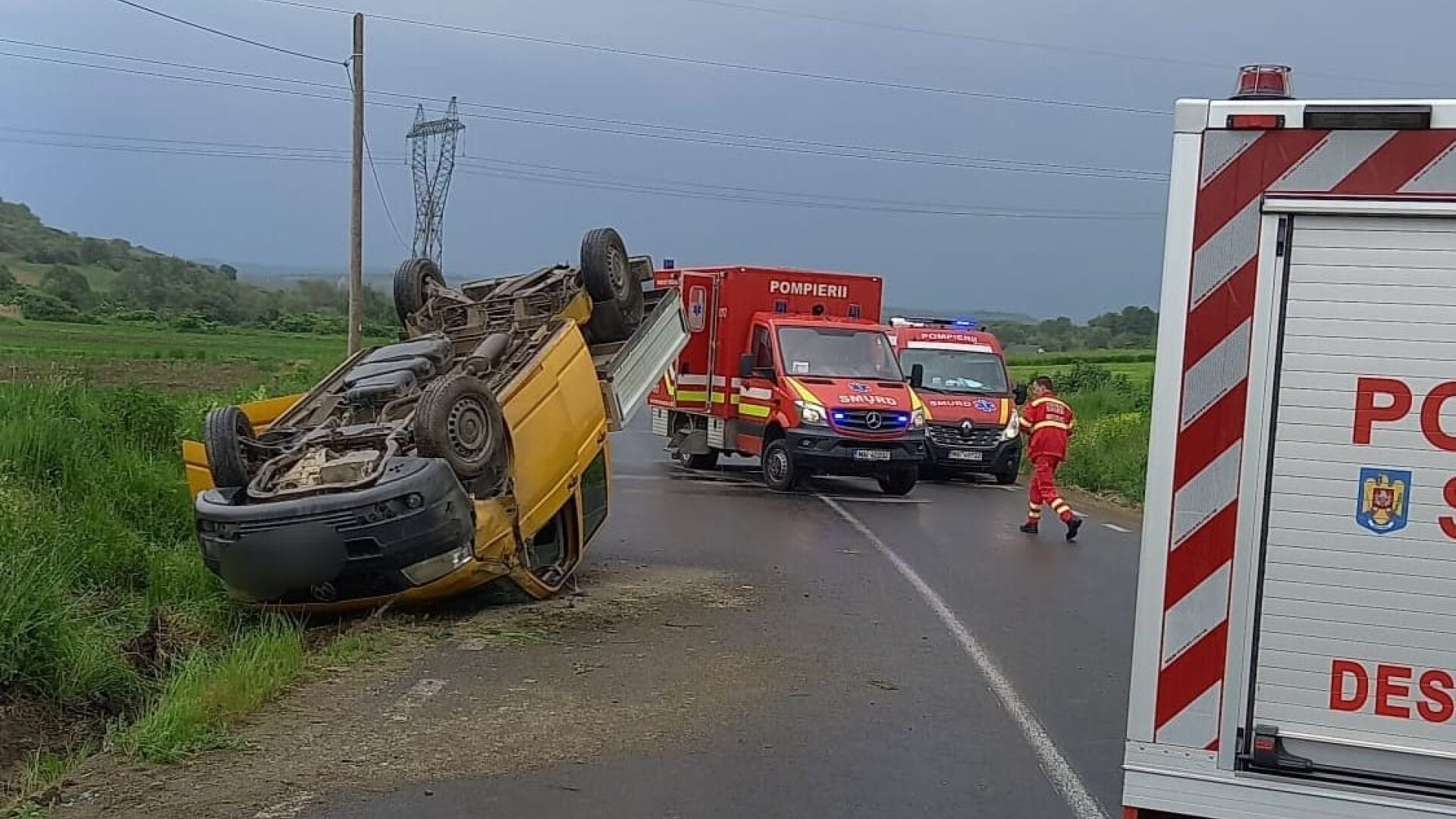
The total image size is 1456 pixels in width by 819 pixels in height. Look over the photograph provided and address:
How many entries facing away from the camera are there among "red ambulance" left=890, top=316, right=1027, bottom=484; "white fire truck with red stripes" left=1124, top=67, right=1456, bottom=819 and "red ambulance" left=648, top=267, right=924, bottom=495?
1

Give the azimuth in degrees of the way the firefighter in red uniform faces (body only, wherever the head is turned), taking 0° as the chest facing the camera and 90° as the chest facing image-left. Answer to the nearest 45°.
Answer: approximately 135°

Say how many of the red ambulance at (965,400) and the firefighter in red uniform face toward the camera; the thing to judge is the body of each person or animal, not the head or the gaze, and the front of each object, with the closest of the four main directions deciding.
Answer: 1

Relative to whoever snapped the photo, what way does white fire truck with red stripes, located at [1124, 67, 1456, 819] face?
facing away from the viewer

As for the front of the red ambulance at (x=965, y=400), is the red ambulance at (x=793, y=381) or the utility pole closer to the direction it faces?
the red ambulance

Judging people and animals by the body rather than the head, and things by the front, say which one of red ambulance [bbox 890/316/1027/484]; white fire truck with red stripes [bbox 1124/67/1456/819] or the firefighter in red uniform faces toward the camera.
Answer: the red ambulance

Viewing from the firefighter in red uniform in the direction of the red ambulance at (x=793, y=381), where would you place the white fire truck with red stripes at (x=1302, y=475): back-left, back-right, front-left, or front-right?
back-left

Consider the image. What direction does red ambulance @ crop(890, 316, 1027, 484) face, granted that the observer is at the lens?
facing the viewer

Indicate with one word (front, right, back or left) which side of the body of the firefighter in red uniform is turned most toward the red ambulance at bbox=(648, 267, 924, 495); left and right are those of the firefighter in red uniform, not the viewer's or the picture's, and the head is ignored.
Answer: front

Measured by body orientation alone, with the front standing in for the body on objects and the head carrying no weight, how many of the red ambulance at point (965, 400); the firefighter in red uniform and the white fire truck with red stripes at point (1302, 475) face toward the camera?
1

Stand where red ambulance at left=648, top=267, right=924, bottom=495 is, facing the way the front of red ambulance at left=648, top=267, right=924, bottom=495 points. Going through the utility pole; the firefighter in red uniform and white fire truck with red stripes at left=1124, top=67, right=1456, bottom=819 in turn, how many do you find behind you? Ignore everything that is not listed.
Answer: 1

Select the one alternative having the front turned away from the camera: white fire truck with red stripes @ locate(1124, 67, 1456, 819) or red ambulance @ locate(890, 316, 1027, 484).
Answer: the white fire truck with red stripes

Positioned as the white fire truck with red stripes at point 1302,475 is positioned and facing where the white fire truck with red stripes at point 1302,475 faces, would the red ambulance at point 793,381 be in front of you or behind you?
in front

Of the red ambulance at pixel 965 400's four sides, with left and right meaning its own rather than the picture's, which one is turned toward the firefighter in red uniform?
front

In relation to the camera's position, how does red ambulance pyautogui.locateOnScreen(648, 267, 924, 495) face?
facing the viewer and to the right of the viewer

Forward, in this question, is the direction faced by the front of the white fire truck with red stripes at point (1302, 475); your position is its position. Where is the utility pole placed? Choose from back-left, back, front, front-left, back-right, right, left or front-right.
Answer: front-left

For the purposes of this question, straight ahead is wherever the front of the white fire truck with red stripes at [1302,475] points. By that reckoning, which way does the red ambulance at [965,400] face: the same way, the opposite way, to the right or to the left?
the opposite way
